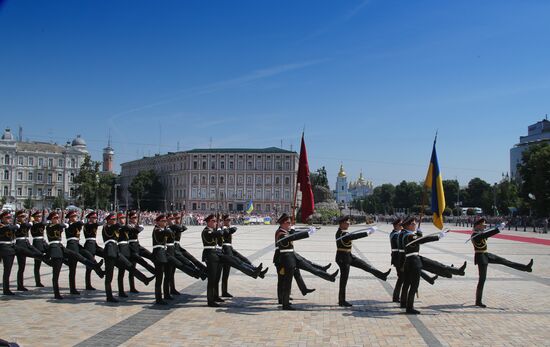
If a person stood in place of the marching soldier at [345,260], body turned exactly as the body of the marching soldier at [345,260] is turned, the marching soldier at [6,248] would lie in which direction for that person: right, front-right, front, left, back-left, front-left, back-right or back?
back

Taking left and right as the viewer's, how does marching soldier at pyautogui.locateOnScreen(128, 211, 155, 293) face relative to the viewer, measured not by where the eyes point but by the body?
facing the viewer and to the right of the viewer

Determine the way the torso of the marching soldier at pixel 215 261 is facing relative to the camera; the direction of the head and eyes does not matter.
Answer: to the viewer's right

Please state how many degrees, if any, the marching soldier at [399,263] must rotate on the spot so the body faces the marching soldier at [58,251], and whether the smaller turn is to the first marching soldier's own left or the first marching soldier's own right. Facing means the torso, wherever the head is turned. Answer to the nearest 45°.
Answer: approximately 180°

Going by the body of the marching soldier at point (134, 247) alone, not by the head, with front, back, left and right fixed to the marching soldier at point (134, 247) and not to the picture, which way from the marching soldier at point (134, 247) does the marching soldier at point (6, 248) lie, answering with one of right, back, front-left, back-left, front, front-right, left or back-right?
back-right

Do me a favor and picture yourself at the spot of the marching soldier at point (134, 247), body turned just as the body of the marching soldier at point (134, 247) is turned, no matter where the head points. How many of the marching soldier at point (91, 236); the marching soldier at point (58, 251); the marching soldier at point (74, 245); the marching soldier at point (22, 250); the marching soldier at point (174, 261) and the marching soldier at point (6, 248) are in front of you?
1

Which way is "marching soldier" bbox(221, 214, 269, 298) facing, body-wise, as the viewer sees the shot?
to the viewer's right

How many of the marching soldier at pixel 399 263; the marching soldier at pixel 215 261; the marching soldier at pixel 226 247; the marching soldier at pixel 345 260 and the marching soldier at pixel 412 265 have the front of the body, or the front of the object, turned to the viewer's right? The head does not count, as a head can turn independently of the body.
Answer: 5

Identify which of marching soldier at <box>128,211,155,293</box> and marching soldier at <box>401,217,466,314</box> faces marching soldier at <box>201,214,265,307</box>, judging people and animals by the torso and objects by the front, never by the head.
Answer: marching soldier at <box>128,211,155,293</box>

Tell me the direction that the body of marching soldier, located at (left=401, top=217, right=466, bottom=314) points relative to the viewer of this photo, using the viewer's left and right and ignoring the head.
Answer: facing to the right of the viewer

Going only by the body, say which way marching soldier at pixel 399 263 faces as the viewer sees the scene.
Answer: to the viewer's right

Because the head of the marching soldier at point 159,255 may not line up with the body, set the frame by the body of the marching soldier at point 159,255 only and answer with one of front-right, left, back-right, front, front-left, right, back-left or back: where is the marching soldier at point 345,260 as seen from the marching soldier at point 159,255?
front-left

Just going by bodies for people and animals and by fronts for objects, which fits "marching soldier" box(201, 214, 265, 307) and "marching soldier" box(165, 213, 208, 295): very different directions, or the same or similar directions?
same or similar directions

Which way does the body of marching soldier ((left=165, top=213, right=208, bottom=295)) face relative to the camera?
to the viewer's right

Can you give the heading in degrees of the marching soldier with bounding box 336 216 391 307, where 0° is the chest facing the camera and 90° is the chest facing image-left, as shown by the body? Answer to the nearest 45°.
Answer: approximately 270°

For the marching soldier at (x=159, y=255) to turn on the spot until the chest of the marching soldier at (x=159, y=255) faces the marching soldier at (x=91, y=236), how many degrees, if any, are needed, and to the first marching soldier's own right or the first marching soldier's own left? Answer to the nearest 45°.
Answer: approximately 180°

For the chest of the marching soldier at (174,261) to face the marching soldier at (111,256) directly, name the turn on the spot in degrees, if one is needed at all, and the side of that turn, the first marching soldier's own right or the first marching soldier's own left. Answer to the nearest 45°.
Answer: approximately 180°
